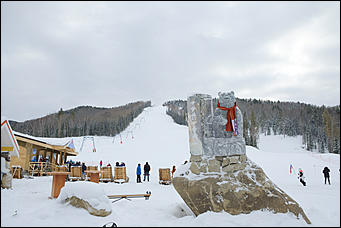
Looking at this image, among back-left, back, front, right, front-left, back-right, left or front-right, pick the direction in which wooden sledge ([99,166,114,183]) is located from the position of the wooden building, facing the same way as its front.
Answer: front

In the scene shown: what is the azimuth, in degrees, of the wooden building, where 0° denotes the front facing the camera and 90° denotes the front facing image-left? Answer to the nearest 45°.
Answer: approximately 315°

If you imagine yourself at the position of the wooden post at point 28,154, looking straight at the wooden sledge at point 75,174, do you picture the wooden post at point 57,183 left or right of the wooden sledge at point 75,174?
right

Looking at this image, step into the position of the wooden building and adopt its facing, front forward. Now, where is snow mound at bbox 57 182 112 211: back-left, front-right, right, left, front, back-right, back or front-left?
front-right

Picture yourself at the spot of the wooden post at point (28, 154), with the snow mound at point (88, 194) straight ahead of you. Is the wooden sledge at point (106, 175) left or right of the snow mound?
left

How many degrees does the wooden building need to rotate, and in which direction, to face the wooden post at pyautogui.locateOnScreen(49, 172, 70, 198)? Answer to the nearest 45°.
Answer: approximately 45° to its right

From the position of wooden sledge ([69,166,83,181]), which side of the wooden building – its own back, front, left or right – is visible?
front
